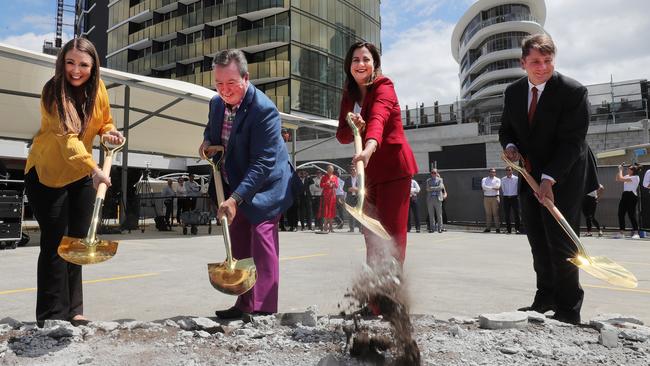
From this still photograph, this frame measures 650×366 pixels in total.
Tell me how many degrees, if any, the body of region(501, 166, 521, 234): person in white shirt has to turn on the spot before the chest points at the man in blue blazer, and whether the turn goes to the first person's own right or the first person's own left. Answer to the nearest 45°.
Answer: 0° — they already face them

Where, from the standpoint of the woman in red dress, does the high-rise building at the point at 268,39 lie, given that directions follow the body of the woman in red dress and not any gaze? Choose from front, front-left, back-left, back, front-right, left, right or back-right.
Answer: back

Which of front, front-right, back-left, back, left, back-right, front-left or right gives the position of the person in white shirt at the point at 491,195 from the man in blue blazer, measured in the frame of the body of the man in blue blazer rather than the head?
back

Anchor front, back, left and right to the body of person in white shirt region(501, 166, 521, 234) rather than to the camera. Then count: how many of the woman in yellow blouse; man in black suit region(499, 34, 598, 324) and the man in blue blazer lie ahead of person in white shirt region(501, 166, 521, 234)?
3

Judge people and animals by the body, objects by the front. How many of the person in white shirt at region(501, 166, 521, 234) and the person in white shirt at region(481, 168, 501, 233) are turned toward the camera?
2

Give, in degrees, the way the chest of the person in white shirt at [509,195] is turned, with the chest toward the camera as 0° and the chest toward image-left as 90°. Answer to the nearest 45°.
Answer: approximately 0°

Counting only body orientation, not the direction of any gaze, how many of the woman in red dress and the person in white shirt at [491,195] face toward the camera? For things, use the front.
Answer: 2

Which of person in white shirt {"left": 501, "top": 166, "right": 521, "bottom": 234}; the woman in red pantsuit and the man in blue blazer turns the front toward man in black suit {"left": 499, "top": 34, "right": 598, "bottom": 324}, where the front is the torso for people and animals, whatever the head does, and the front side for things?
the person in white shirt

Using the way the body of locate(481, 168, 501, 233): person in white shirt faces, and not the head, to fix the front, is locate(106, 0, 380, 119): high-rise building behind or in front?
behind

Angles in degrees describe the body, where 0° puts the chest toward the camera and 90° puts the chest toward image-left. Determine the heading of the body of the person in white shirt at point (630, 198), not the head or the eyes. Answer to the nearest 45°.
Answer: approximately 45°

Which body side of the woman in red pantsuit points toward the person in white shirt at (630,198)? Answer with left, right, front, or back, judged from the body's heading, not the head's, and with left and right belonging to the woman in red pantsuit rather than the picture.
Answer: back

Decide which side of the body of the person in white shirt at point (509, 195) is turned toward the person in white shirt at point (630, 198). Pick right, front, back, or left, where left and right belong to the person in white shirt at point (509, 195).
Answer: left
